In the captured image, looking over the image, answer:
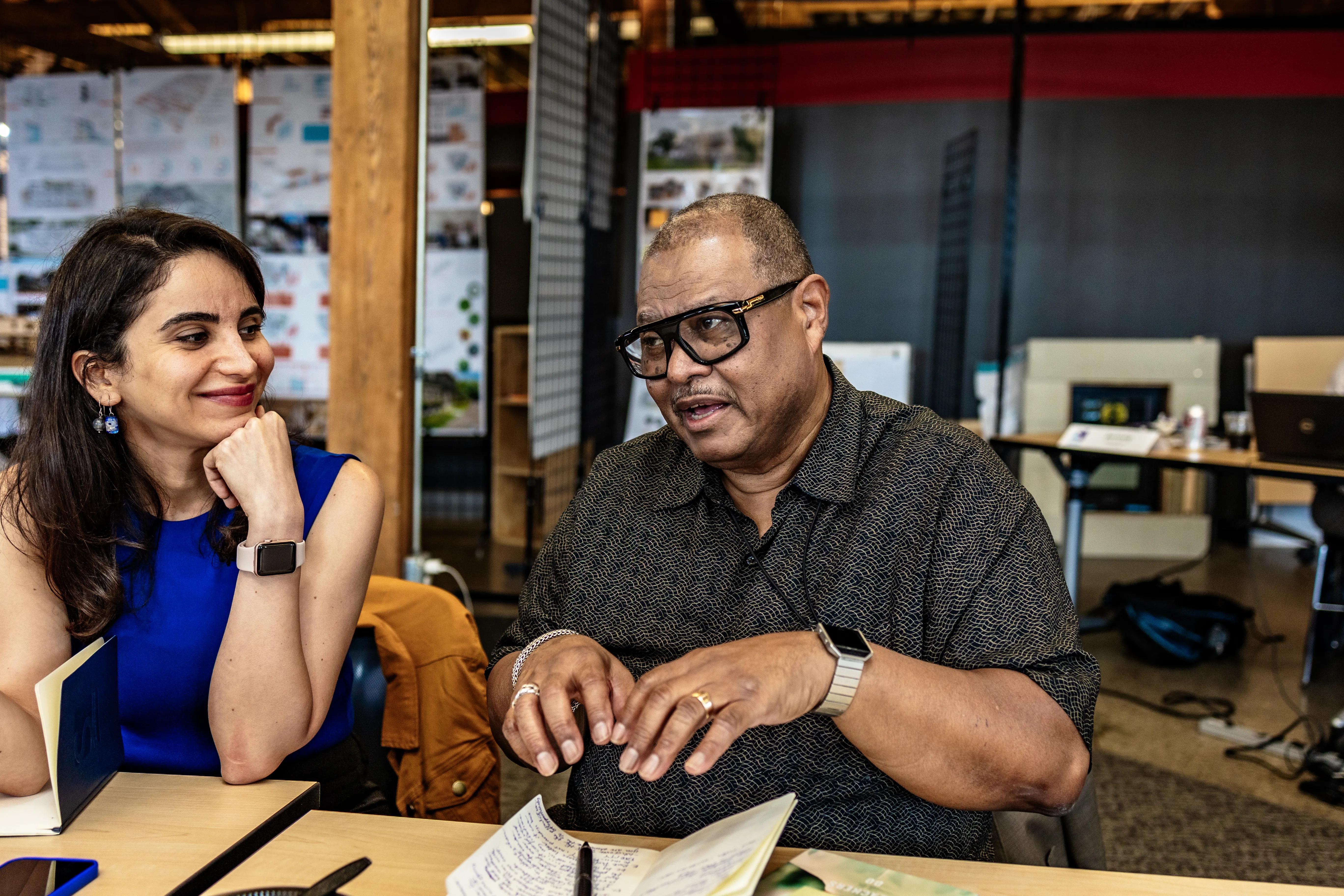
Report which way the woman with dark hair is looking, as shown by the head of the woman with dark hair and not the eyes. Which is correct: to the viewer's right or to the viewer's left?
to the viewer's right

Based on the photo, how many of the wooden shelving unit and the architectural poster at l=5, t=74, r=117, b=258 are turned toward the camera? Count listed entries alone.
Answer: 2

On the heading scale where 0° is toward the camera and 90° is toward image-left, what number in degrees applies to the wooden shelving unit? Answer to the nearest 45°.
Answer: approximately 0°

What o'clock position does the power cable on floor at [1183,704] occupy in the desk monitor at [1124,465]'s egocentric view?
The power cable on floor is roughly at 12 o'clock from the desk monitor.

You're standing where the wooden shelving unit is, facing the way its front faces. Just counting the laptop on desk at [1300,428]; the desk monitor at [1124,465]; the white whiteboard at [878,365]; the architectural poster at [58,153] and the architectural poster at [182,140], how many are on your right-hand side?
2

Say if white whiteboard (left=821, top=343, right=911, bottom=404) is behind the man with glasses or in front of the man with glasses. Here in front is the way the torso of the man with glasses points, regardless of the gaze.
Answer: behind

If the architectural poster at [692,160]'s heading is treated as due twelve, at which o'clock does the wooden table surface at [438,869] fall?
The wooden table surface is roughly at 12 o'clock from the architectural poster.
